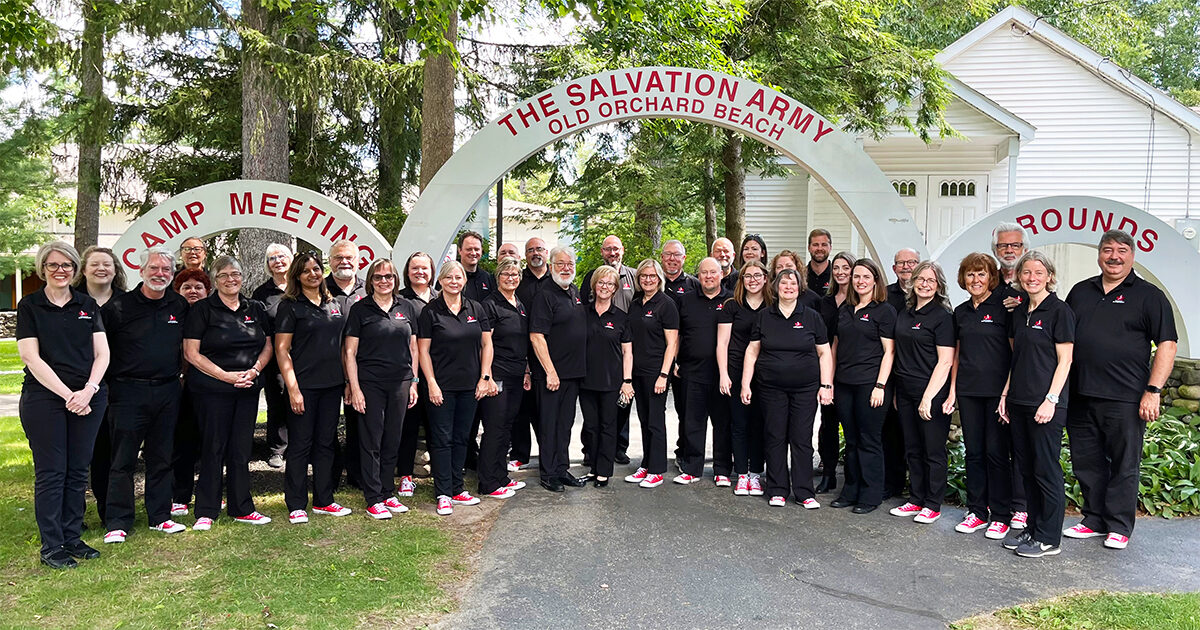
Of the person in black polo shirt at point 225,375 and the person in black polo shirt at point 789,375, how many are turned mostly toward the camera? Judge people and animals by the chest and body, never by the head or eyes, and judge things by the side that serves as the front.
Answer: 2

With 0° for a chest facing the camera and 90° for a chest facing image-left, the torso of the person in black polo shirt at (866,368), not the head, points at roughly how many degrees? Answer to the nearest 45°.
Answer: approximately 45°

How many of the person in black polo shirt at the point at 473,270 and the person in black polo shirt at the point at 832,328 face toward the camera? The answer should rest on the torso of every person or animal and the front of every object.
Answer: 2

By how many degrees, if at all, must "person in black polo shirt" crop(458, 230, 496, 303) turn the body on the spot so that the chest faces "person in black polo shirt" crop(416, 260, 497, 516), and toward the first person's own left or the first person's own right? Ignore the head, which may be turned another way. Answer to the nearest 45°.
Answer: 0° — they already face them

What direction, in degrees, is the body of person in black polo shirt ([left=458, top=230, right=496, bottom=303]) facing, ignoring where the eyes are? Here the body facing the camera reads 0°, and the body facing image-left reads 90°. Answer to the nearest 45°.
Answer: approximately 0°
